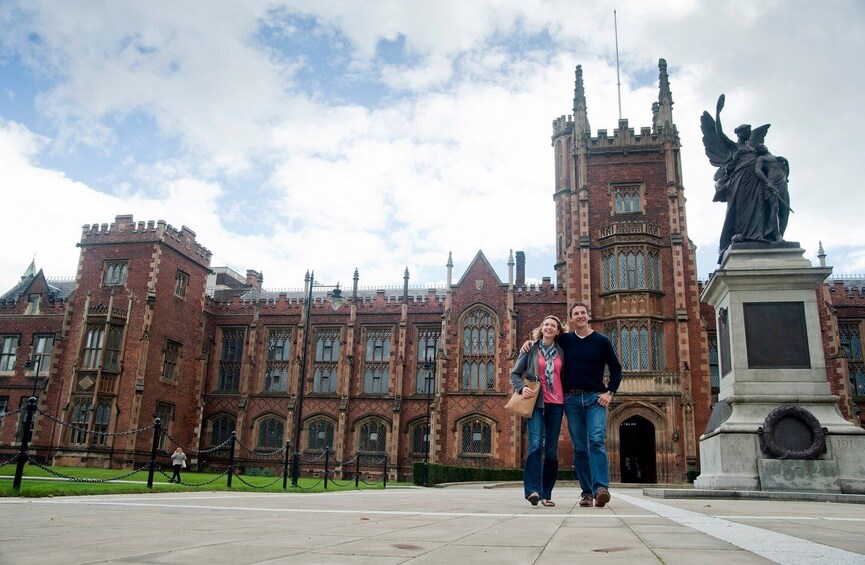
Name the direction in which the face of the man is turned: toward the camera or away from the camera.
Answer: toward the camera

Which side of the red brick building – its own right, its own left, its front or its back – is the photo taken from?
front

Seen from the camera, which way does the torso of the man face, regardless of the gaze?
toward the camera

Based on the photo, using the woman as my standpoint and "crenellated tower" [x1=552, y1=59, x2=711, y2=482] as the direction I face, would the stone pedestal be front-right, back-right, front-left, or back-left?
front-right

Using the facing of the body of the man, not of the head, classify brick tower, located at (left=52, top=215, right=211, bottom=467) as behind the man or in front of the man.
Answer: behind

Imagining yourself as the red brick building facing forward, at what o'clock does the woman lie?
The woman is roughly at 12 o'clock from the red brick building.

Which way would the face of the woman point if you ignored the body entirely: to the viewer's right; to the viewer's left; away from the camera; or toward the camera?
toward the camera

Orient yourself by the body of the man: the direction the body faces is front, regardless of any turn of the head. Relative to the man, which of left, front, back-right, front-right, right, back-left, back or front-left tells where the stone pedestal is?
back-left

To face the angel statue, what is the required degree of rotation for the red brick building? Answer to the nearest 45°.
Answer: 0° — it already faces it

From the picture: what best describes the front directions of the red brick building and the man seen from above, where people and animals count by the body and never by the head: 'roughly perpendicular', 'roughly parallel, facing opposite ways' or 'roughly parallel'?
roughly parallel

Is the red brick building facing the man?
yes

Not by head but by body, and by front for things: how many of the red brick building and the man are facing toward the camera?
2

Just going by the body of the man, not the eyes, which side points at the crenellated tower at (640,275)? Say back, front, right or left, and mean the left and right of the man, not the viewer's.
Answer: back
